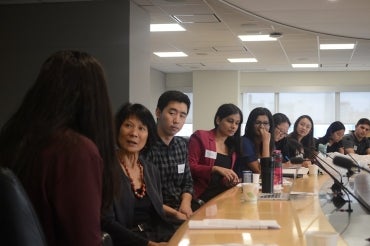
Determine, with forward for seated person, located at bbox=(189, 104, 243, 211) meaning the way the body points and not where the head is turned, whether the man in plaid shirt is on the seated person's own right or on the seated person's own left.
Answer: on the seated person's own right

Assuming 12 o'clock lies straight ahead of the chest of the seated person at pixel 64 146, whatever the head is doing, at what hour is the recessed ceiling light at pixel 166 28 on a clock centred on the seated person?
The recessed ceiling light is roughly at 11 o'clock from the seated person.

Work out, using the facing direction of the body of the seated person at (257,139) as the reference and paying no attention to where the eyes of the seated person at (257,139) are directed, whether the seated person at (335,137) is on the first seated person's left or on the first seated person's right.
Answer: on the first seated person's left

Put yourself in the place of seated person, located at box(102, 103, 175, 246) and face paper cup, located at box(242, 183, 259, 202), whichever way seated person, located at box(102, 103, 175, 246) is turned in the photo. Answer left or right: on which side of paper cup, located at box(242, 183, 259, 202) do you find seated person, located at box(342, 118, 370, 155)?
left

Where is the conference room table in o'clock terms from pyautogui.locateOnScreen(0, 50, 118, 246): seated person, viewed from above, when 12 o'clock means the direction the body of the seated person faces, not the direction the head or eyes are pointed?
The conference room table is roughly at 12 o'clock from the seated person.

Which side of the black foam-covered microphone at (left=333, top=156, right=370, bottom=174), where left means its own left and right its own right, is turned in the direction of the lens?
left
